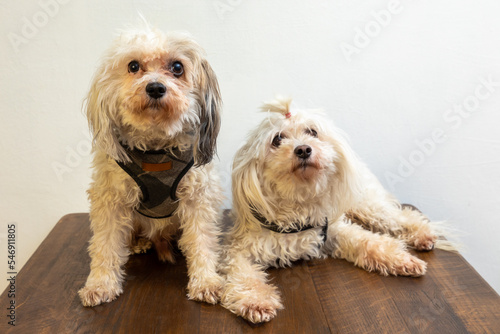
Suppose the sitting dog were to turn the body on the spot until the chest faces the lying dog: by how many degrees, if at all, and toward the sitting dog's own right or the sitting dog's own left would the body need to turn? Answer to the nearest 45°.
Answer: approximately 90° to the sitting dog's own left

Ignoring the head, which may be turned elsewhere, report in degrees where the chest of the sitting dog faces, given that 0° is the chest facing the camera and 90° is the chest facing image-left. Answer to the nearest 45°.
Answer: approximately 0°

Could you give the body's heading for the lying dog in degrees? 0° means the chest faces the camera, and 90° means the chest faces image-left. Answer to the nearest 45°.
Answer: approximately 0°

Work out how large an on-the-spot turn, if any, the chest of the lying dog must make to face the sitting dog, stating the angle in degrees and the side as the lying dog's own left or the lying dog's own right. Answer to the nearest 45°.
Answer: approximately 45° to the lying dog's own right

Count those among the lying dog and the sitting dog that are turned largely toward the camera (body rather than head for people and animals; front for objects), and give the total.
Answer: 2
